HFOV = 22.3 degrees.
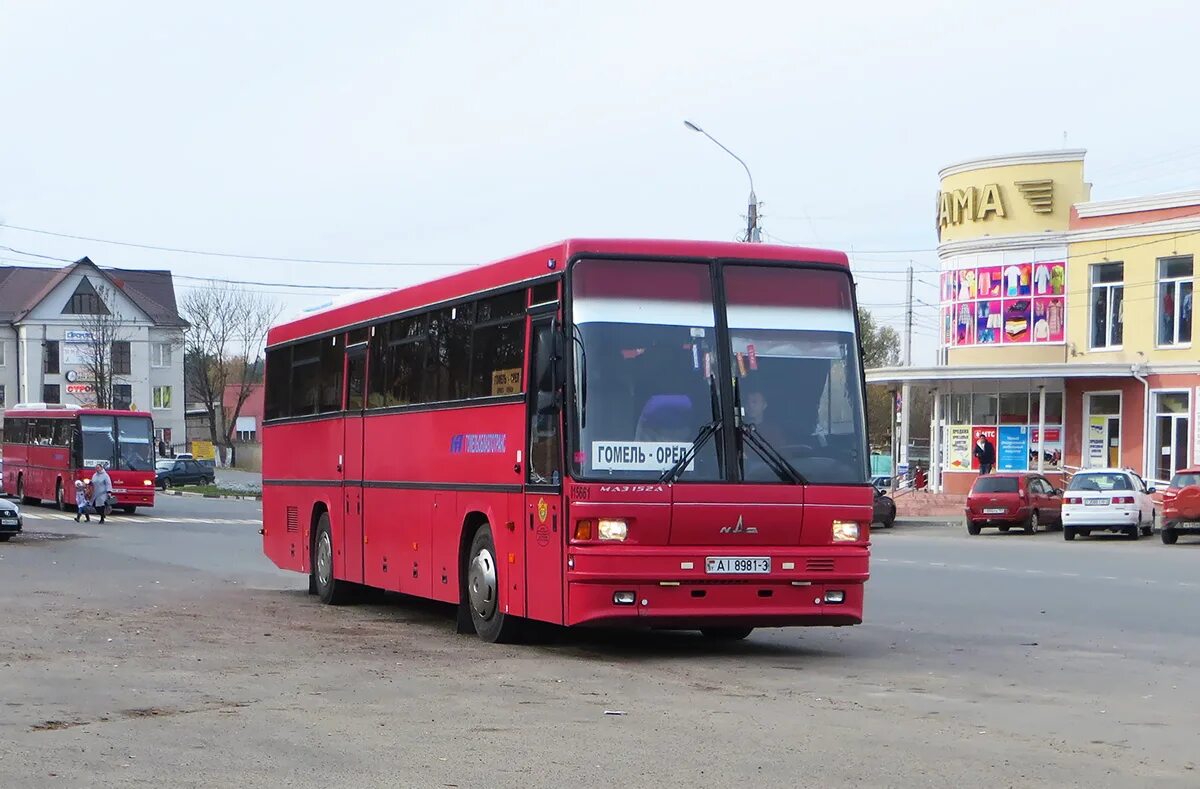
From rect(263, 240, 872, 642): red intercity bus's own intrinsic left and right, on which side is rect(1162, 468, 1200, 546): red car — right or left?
on its left

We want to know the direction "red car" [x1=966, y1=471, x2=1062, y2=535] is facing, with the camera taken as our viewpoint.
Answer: facing away from the viewer and to the right of the viewer

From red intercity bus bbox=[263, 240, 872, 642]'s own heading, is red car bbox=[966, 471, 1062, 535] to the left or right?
on its left

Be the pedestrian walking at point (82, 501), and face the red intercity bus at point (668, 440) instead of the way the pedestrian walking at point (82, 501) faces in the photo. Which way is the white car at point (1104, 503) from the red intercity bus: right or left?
left

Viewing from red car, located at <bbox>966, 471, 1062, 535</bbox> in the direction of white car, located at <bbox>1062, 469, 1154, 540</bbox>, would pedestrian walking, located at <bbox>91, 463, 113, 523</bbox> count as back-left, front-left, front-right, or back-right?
back-right

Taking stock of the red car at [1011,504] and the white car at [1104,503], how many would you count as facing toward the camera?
0
